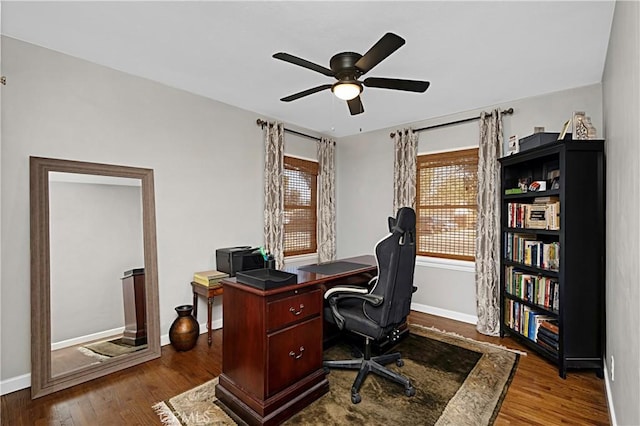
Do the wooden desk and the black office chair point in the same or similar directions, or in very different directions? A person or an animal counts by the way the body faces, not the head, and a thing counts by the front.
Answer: very different directions

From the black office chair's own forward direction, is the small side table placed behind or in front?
in front

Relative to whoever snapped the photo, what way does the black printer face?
facing the viewer and to the right of the viewer

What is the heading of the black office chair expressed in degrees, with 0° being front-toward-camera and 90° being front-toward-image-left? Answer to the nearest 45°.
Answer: approximately 135°

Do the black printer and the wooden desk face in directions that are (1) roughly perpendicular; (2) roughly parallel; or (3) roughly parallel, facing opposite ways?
roughly parallel

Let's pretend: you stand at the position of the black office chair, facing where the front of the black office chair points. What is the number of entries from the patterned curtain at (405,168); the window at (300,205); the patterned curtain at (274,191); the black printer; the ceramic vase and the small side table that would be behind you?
0

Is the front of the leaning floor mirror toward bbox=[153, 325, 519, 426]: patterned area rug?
yes

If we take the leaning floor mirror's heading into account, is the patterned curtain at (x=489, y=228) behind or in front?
in front

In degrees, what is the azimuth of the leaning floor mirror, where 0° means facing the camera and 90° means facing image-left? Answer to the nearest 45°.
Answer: approximately 315°

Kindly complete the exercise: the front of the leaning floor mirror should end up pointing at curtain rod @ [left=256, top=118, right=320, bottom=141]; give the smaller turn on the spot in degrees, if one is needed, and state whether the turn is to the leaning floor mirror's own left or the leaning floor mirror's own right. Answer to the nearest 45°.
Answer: approximately 45° to the leaning floor mirror's own left

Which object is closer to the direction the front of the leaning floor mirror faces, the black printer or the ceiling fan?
the ceiling fan

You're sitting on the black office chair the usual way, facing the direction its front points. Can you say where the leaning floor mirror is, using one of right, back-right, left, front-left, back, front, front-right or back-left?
front-left

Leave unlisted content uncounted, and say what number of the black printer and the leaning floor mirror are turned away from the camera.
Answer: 0

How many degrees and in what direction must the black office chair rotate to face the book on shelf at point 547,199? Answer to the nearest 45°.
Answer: approximately 90° to its right

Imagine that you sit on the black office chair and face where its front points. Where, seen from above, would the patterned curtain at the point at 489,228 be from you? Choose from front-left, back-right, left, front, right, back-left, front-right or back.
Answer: right

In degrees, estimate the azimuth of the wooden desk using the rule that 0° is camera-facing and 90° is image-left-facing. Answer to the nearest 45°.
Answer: approximately 315°

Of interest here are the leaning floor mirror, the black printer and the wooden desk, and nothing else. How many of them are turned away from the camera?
0
